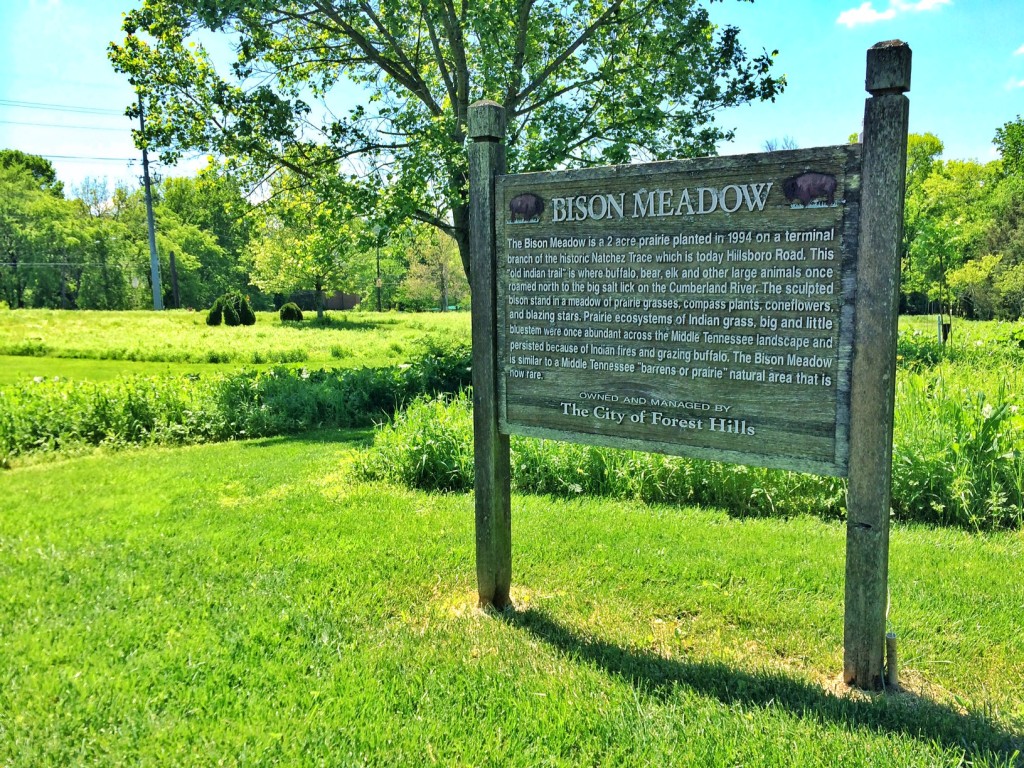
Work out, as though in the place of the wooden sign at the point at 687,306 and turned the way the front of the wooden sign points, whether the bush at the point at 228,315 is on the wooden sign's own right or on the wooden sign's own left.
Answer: on the wooden sign's own right

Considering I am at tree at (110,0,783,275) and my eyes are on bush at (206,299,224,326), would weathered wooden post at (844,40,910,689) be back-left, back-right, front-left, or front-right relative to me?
back-left

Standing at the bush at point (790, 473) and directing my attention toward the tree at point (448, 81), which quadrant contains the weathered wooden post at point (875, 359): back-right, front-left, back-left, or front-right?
back-left

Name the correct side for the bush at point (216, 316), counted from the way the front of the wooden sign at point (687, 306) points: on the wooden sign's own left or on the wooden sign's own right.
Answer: on the wooden sign's own right

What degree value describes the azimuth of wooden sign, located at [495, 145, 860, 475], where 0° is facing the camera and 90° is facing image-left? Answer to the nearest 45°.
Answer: approximately 45°

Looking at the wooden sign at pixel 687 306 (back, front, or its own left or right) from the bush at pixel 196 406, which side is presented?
right
